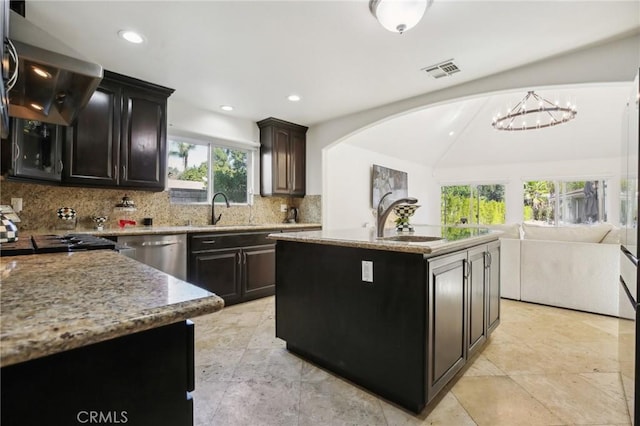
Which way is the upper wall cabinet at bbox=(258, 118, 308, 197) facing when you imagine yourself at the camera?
facing the viewer and to the right of the viewer

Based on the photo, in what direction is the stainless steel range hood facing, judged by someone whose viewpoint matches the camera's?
facing to the right of the viewer

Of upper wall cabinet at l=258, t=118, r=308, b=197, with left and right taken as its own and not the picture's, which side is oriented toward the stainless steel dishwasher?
right

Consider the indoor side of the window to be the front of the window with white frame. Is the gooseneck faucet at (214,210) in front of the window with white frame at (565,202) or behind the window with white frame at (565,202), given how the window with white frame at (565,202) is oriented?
in front

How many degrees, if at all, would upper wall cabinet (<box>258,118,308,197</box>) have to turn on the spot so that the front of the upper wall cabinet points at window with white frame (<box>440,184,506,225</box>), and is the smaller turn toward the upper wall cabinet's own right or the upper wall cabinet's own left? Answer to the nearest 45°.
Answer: approximately 90° to the upper wall cabinet's own left

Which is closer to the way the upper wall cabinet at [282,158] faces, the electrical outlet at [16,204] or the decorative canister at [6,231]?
the decorative canister

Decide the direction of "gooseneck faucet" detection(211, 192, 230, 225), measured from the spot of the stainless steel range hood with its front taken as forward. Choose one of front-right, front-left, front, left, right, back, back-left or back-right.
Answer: front-left

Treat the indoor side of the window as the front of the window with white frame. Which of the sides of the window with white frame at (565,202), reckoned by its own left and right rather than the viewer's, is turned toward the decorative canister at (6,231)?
front

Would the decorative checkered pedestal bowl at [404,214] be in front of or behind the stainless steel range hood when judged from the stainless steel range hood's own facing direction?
in front

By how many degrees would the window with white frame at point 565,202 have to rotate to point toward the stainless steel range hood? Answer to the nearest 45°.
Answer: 0° — it already faces it
